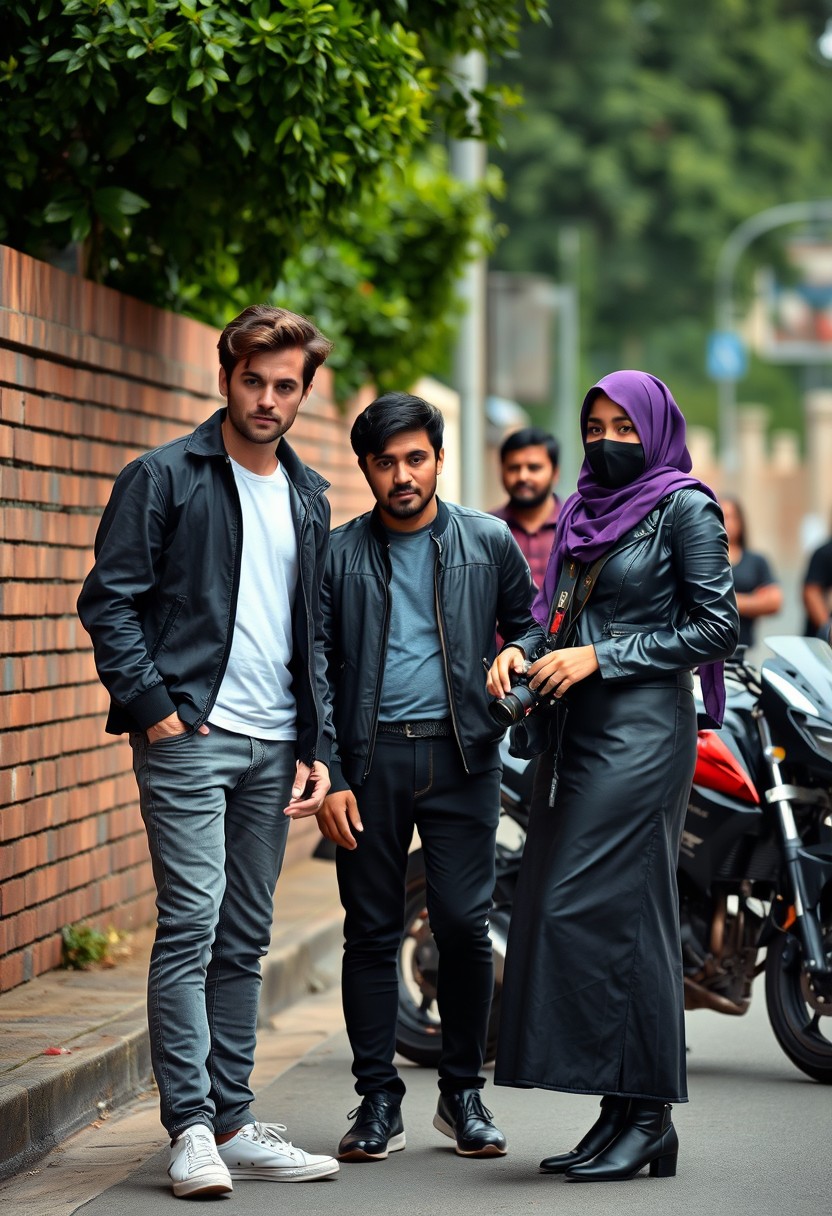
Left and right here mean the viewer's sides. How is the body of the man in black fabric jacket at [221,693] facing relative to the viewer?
facing the viewer and to the right of the viewer

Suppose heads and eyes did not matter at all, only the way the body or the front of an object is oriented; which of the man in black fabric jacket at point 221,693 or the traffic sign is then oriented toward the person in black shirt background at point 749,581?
the traffic sign

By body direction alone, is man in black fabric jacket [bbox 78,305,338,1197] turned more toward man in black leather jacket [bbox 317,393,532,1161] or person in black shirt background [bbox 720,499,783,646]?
the man in black leather jacket

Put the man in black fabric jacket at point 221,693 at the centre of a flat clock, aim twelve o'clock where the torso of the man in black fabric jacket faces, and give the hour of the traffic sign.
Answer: The traffic sign is roughly at 8 o'clock from the man in black fabric jacket.

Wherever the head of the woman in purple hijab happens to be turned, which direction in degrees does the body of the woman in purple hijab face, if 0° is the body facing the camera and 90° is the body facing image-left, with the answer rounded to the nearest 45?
approximately 45°

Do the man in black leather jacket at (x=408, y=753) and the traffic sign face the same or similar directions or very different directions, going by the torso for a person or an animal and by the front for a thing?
same or similar directions

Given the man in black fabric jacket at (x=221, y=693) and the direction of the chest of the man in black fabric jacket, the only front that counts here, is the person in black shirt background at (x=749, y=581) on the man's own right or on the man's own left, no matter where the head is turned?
on the man's own left

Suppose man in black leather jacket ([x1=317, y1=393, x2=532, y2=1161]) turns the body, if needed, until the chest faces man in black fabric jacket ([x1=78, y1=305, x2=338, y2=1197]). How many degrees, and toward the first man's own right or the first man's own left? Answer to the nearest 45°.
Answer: approximately 45° to the first man's own right

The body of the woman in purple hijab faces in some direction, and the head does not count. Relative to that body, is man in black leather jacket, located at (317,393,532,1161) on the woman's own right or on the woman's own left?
on the woman's own right

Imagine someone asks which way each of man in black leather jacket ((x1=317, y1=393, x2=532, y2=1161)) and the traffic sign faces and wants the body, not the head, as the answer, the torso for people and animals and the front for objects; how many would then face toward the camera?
2

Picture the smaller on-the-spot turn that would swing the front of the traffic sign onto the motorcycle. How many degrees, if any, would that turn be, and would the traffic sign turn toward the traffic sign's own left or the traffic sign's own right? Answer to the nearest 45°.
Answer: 0° — it already faces it

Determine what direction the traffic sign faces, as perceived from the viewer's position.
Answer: facing the viewer

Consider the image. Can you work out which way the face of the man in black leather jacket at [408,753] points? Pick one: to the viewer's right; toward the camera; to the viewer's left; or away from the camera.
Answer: toward the camera

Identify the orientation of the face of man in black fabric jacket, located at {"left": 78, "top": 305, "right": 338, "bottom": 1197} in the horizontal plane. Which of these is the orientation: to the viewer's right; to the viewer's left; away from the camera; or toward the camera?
toward the camera

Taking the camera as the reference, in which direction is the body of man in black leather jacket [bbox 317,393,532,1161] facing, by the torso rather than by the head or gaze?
toward the camera

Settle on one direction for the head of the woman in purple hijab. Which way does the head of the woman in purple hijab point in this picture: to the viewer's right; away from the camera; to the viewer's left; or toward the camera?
toward the camera
